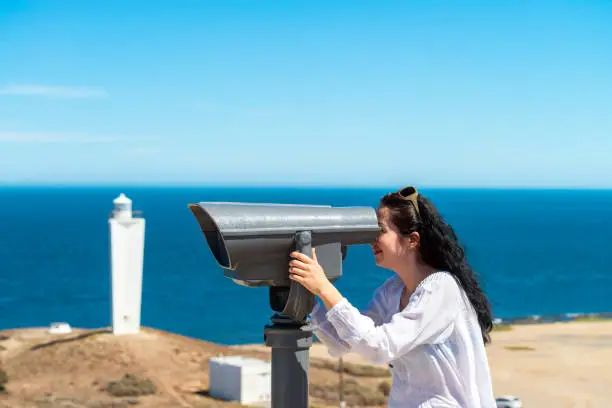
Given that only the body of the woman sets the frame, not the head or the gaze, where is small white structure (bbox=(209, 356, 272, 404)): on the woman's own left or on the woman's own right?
on the woman's own right

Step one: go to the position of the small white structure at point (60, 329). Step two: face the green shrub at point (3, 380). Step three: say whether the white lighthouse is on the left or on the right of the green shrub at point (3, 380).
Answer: left

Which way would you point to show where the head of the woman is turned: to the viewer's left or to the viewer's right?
to the viewer's left

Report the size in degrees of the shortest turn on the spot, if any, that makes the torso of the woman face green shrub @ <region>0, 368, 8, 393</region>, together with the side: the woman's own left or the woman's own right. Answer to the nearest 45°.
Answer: approximately 45° to the woman's own right

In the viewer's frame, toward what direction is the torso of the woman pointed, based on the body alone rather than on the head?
to the viewer's left

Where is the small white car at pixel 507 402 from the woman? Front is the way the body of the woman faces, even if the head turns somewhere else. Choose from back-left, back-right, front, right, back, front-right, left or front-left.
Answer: right

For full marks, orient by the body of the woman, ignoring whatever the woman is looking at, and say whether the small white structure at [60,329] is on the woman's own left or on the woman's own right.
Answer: on the woman's own right

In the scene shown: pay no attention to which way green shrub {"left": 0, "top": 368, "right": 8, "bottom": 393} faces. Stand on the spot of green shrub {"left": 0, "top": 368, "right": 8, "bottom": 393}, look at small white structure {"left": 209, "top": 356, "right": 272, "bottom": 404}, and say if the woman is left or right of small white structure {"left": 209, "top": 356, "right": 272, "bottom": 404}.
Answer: right
